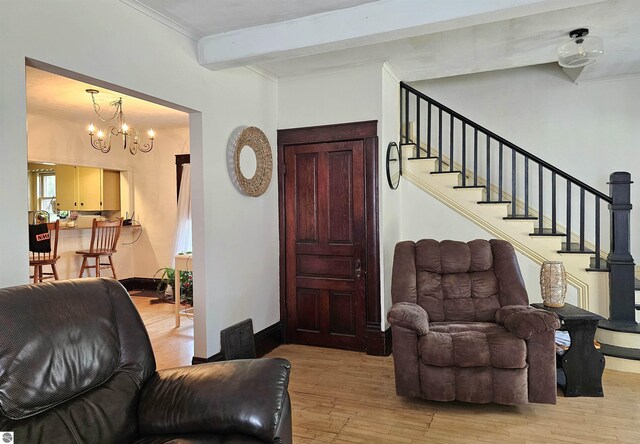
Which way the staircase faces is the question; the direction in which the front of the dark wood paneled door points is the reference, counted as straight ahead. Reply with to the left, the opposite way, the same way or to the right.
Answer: to the left

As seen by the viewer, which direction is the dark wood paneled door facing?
toward the camera

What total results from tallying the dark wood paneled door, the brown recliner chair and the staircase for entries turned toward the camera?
2

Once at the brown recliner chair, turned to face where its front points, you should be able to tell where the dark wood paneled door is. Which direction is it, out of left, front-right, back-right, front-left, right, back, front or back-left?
back-right

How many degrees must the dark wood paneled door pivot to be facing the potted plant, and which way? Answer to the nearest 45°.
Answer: approximately 135° to its right

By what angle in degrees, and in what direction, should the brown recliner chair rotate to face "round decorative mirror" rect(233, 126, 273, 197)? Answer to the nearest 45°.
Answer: approximately 90° to its right

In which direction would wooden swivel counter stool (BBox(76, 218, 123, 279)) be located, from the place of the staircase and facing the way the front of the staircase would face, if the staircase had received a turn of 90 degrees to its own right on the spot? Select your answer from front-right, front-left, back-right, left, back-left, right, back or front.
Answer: right

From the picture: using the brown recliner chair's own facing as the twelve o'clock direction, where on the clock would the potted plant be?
The potted plant is roughly at 4 o'clock from the brown recliner chair.

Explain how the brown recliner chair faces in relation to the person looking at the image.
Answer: facing the viewer

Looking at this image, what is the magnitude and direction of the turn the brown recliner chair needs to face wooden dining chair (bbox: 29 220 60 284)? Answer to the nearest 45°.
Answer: approximately 90° to its right

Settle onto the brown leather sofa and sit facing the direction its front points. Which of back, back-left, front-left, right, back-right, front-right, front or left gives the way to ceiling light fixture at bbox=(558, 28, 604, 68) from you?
front-left

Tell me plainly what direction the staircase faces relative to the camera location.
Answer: facing to the right of the viewer

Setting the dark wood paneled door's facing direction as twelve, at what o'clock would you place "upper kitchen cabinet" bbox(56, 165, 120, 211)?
The upper kitchen cabinet is roughly at 4 o'clock from the dark wood paneled door.
